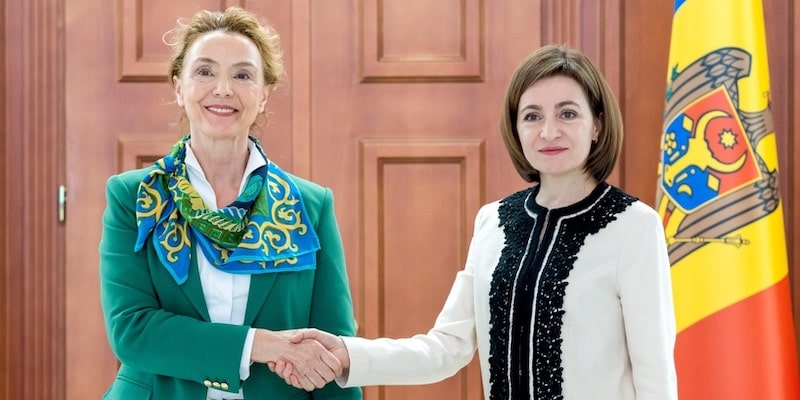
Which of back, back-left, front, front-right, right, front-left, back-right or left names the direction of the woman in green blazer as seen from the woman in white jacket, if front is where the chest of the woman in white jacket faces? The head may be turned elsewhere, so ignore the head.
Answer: front-right

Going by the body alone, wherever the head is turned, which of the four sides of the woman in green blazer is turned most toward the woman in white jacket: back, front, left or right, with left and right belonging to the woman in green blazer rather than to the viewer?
left

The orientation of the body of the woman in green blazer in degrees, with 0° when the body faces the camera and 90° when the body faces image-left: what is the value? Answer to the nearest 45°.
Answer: approximately 0°

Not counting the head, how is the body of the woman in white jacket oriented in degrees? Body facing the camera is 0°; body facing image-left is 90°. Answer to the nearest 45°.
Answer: approximately 45°

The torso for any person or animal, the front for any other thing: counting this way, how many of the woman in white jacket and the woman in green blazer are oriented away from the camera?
0

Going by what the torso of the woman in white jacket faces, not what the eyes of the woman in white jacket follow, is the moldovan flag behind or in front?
behind

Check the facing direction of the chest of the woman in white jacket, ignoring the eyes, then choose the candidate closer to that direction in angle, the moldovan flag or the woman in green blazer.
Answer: the woman in green blazer

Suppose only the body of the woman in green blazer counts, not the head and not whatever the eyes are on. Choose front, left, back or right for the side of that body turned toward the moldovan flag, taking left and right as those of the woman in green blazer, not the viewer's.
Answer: left

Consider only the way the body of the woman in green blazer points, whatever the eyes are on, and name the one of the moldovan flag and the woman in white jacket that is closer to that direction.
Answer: the woman in white jacket
